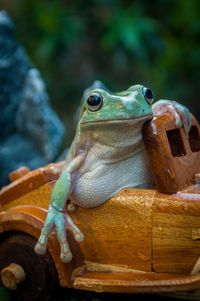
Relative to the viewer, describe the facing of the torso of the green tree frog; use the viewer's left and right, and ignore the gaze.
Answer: facing the viewer and to the right of the viewer

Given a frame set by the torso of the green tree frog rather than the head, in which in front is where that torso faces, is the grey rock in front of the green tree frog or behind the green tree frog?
behind
